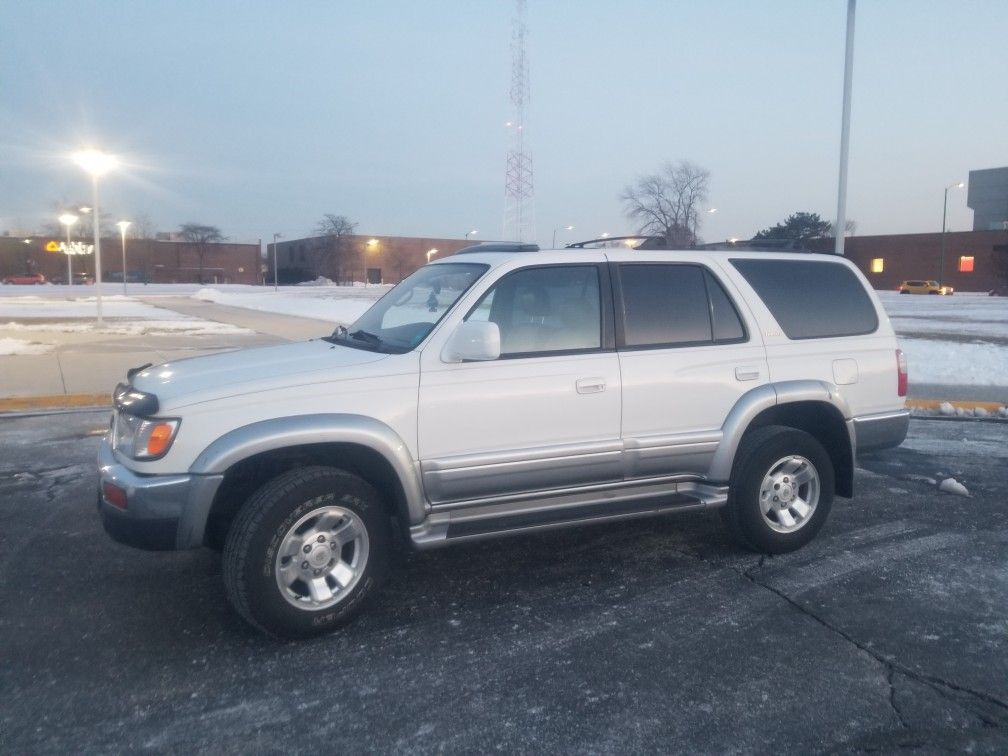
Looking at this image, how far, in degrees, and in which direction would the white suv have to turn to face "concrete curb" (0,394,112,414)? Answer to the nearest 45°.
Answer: approximately 90° to its right

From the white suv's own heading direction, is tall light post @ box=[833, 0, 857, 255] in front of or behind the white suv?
behind

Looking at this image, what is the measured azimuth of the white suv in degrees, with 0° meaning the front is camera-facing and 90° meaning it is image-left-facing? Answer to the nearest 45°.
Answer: approximately 45°

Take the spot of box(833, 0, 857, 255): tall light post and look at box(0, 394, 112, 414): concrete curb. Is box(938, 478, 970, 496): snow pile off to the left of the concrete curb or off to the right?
left
